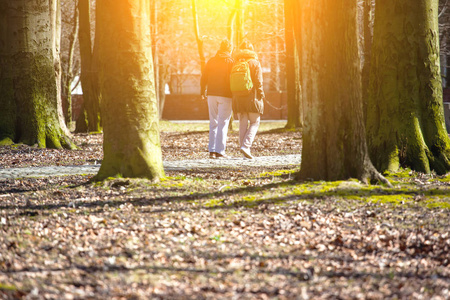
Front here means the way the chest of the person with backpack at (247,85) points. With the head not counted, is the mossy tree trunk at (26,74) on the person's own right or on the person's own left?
on the person's own left

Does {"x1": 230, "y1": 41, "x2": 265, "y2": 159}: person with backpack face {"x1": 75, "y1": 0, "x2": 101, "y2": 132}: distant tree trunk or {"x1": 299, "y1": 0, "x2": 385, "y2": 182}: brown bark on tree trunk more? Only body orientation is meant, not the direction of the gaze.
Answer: the distant tree trunk

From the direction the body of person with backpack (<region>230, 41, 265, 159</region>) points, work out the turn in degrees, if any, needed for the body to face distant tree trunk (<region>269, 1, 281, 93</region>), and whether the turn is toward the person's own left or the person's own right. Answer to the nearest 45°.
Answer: approximately 45° to the person's own left

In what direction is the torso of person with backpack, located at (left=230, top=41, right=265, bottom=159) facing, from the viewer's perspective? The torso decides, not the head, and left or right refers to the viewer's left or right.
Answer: facing away from the viewer and to the right of the viewer

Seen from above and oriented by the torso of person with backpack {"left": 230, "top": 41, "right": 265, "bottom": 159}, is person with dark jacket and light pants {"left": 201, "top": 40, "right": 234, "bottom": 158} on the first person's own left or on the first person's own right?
on the first person's own left

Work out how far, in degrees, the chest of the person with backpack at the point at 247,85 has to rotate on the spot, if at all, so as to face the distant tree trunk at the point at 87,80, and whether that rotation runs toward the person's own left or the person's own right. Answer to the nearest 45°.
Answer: approximately 90° to the person's own left

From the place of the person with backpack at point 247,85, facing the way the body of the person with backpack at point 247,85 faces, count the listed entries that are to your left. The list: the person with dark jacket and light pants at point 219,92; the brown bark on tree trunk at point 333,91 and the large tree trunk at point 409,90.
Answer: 1

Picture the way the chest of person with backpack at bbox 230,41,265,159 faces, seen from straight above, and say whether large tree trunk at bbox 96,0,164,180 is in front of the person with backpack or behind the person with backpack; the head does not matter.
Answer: behind

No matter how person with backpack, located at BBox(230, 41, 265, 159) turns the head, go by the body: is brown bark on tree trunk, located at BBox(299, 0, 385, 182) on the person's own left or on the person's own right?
on the person's own right

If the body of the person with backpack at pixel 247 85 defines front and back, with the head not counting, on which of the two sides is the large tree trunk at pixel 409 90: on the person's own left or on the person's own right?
on the person's own right
